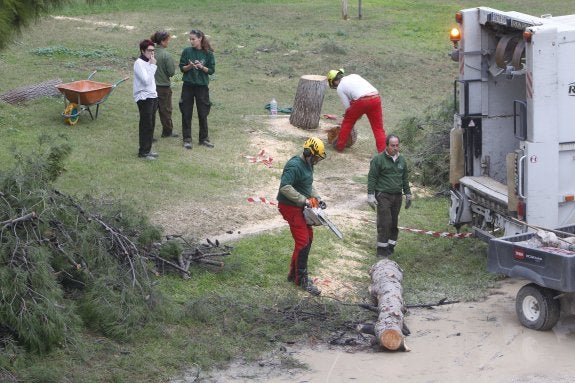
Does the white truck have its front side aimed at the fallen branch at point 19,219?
no

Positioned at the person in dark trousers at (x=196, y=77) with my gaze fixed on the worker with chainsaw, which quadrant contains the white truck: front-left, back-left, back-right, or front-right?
front-left

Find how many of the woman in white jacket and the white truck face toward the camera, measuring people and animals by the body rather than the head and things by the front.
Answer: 0

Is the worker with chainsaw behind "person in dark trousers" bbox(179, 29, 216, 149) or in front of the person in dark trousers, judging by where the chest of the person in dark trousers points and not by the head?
in front

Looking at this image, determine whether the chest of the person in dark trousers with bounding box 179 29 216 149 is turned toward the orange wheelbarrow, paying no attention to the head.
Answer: no

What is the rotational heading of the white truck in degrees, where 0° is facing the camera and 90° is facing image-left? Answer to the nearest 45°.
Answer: approximately 225°

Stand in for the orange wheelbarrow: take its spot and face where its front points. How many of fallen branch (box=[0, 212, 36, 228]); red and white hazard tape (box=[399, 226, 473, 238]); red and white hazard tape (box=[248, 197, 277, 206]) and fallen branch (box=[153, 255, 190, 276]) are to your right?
0

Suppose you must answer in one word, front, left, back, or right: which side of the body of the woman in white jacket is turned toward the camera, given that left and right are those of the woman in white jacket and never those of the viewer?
right

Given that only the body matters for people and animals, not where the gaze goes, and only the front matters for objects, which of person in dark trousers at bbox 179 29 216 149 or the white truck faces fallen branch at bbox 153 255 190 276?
the person in dark trousers

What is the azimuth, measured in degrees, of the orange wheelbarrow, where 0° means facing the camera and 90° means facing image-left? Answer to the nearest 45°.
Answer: approximately 45°

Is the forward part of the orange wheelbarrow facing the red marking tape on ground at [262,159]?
no

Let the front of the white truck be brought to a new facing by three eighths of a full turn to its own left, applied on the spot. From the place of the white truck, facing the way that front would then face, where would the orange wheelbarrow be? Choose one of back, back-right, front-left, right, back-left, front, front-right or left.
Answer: front-right

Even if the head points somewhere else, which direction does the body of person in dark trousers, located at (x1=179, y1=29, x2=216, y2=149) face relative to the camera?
toward the camera

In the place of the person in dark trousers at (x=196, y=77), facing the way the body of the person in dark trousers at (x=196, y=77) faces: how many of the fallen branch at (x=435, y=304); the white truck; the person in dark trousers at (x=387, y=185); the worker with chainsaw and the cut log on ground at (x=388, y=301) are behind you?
0

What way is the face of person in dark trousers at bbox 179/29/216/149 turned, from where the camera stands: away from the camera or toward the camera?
toward the camera
